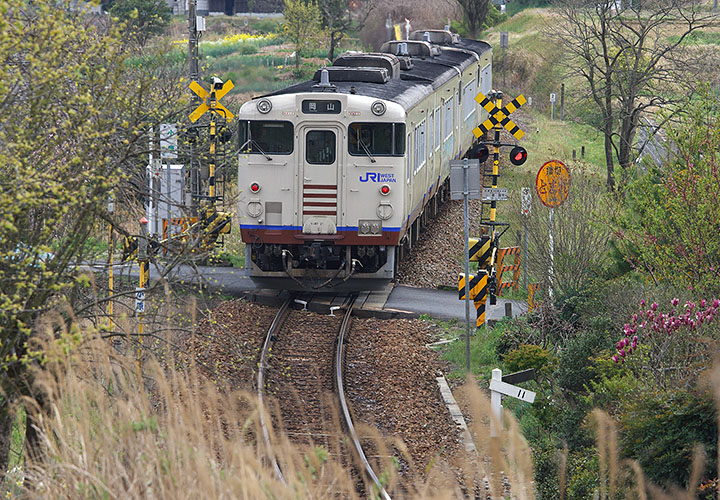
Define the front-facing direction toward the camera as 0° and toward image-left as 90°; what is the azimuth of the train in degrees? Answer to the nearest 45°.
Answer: approximately 0°

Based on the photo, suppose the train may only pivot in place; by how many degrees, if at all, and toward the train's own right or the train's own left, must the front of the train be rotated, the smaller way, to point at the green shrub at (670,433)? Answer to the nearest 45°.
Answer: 0° — it already faces it

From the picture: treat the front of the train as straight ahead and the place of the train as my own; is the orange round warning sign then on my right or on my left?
on my left

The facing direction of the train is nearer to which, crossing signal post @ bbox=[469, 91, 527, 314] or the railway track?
the railway track

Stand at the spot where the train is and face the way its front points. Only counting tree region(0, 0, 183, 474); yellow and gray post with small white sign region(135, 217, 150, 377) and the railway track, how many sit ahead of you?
3

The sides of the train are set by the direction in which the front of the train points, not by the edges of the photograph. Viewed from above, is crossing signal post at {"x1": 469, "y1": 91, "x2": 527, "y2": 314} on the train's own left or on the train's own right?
on the train's own left

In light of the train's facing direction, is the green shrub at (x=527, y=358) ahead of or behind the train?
ahead

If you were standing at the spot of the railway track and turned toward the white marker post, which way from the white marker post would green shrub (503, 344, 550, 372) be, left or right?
left

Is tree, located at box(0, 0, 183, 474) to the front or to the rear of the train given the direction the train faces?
to the front

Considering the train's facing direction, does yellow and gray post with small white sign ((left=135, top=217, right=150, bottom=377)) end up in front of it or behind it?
in front

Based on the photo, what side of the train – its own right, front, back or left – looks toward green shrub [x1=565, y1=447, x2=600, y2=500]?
front

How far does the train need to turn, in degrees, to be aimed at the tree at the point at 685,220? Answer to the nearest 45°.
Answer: approximately 45° to its left

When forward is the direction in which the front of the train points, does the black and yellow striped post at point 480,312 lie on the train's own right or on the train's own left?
on the train's own left
